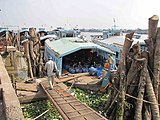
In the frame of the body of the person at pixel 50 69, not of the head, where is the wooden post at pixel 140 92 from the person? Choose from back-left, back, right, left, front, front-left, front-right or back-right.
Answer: back-right

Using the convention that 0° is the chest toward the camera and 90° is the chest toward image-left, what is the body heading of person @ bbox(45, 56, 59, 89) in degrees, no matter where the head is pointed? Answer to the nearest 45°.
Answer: approximately 180°

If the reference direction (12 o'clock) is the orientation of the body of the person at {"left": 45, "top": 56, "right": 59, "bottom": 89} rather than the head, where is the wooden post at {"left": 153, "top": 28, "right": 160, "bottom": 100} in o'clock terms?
The wooden post is roughly at 4 o'clock from the person.

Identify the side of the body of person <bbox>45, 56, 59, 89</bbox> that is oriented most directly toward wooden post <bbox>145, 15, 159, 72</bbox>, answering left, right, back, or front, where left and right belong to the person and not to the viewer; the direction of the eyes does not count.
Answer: right
